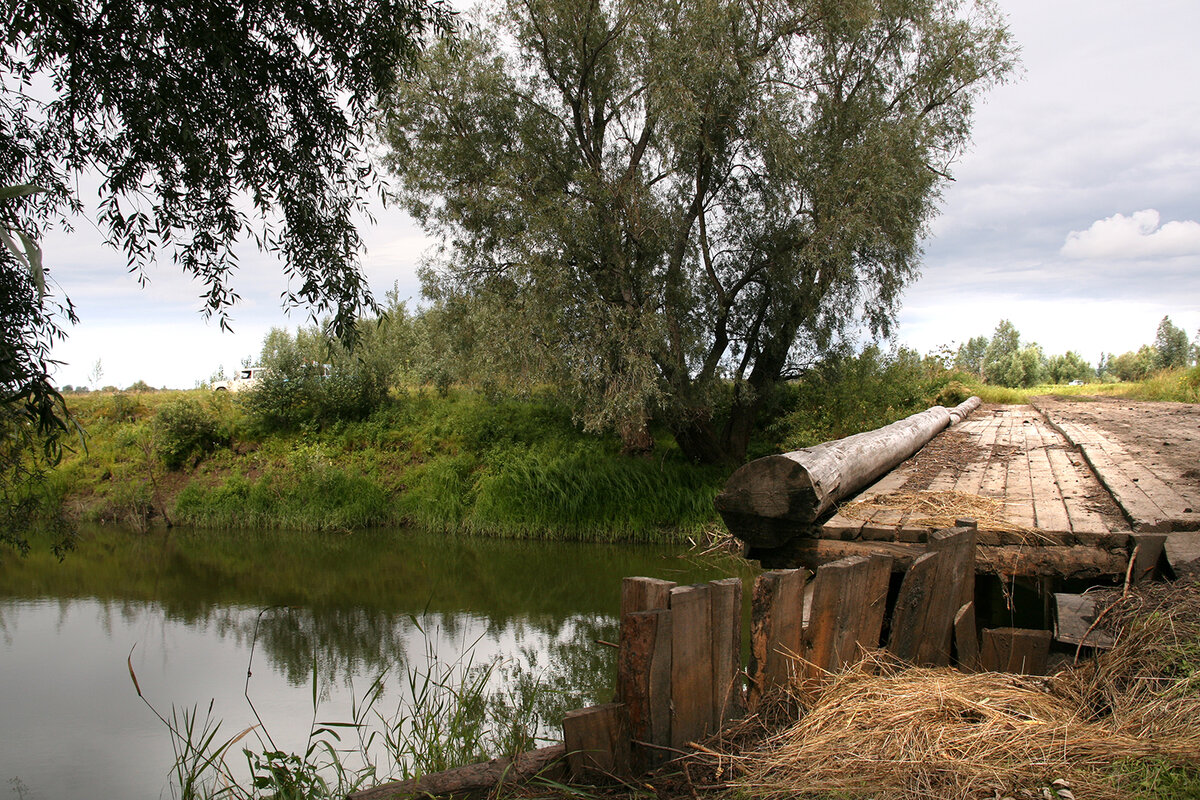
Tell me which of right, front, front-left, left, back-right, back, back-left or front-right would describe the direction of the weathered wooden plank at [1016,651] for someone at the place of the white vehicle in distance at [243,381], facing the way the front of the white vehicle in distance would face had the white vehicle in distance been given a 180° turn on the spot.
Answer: right

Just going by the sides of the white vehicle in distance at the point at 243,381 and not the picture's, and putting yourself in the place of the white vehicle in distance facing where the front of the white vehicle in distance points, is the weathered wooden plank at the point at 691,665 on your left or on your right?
on your left

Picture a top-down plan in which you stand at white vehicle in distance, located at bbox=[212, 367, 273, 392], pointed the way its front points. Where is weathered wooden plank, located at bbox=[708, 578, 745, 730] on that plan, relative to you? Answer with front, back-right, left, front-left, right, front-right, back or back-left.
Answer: left

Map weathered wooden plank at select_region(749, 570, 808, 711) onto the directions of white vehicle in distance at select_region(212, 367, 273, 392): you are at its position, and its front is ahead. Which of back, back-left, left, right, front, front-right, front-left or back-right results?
left

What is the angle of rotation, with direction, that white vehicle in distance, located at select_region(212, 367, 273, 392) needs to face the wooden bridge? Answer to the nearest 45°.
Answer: approximately 90° to its left

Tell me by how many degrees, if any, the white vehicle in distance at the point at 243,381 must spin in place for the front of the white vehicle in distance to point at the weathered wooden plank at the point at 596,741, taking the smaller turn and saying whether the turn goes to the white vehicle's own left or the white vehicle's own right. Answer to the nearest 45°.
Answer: approximately 90° to the white vehicle's own left

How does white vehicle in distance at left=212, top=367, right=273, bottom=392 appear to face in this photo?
to the viewer's left

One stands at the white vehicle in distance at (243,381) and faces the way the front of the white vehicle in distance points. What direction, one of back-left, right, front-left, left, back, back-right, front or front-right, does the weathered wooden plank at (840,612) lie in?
left

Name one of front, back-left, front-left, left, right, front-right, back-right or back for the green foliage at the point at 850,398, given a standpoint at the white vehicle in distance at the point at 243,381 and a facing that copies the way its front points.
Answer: back-left

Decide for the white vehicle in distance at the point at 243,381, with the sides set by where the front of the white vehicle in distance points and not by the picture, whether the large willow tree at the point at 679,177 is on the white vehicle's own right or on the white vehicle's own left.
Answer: on the white vehicle's own left

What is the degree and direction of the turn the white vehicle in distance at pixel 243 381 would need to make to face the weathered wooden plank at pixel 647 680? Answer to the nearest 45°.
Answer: approximately 90° to its left

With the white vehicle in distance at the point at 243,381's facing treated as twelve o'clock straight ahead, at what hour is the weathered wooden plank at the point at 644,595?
The weathered wooden plank is roughly at 9 o'clock from the white vehicle in distance.
